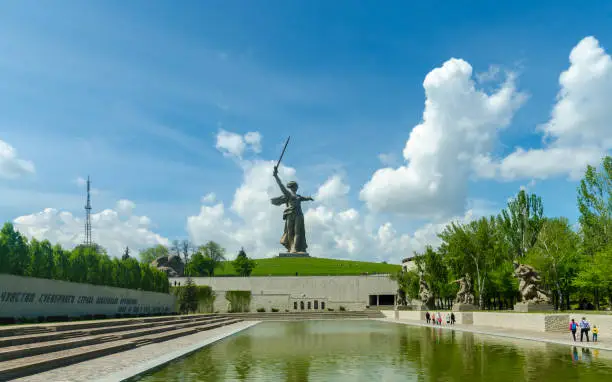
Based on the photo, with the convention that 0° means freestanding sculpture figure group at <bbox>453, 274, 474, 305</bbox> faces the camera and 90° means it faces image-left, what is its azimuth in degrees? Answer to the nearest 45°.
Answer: approximately 45°

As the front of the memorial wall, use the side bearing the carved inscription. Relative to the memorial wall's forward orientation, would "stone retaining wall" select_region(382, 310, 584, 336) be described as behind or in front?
in front

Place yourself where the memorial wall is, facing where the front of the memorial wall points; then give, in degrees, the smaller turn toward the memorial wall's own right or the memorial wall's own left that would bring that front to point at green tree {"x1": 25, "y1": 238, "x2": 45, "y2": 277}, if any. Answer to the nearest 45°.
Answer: approximately 135° to the memorial wall's own left

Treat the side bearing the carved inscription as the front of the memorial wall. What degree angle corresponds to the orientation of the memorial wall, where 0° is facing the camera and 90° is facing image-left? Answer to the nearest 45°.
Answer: approximately 315°

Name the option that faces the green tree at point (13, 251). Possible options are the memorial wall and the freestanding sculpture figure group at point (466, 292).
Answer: the freestanding sculpture figure group

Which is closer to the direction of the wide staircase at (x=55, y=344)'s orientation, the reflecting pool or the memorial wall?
the reflecting pool

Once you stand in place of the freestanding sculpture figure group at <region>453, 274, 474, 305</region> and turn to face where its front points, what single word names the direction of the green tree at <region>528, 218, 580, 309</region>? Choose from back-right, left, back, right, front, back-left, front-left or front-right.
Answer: back

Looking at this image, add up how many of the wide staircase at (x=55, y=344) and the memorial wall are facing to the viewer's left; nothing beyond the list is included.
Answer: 0

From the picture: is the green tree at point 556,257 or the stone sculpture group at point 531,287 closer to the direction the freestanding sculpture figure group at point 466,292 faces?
the stone sculpture group

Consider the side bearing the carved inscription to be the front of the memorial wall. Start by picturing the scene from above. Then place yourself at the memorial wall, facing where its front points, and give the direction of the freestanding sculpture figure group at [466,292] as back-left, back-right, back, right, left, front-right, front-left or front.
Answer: front-left

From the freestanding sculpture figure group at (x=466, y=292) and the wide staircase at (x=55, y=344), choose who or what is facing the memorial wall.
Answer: the freestanding sculpture figure group

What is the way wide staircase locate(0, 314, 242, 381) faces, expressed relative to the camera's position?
facing the viewer and to the right of the viewer

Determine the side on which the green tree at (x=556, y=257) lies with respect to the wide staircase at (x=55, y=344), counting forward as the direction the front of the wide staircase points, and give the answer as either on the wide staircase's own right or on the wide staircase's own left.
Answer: on the wide staircase's own left
